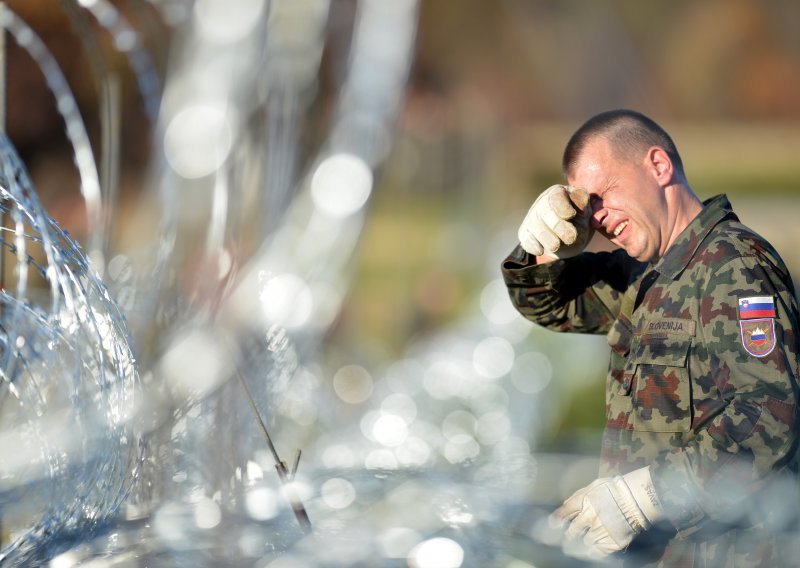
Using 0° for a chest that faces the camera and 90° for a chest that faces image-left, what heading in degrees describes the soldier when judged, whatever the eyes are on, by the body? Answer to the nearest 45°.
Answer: approximately 45°
